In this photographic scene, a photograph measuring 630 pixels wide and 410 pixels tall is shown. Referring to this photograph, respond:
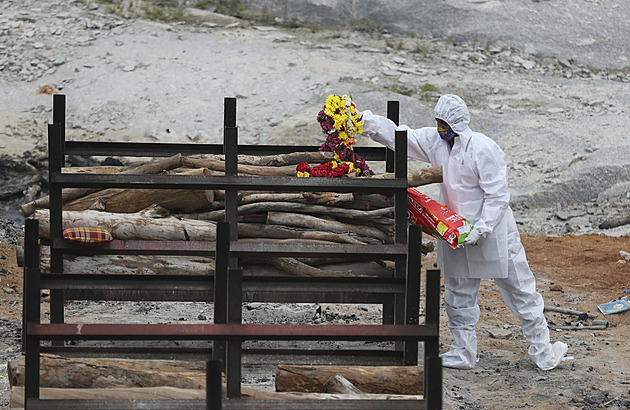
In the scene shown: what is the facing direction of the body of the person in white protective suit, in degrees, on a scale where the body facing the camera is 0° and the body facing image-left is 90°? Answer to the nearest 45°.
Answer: approximately 45°

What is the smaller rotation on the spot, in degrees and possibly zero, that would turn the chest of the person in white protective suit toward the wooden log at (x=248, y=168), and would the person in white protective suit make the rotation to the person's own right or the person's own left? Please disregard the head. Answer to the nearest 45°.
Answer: approximately 45° to the person's own right

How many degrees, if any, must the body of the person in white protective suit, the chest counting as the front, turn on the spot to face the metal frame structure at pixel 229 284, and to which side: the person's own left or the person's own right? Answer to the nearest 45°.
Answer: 0° — they already face it
